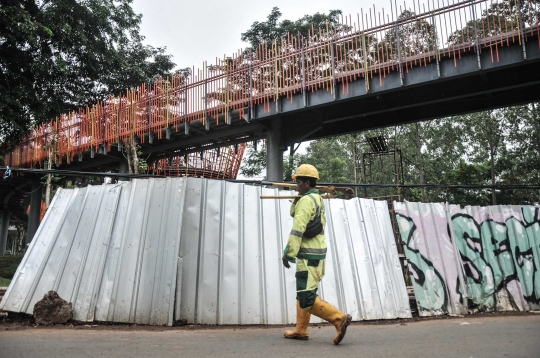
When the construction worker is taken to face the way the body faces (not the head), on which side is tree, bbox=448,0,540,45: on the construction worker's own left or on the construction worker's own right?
on the construction worker's own right

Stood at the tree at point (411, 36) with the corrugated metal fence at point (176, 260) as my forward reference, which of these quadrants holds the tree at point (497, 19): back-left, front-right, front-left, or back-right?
back-left

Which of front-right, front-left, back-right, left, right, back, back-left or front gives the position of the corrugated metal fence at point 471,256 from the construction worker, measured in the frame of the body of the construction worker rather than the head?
back-right

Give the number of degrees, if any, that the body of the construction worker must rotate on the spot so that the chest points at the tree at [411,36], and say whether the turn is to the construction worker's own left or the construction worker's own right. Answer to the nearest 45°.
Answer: approximately 135° to the construction worker's own right

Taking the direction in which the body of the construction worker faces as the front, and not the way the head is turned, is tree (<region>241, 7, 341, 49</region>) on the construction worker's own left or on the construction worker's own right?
on the construction worker's own right

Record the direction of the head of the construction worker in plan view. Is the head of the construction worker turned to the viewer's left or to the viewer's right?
to the viewer's left

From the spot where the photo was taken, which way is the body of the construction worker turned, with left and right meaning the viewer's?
facing to the left of the viewer
